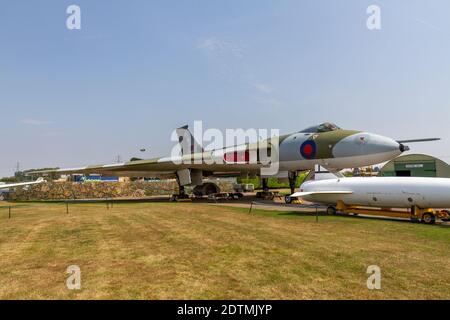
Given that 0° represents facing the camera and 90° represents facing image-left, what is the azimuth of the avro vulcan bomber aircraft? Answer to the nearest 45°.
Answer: approximately 315°

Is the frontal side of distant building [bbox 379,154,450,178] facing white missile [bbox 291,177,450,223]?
yes

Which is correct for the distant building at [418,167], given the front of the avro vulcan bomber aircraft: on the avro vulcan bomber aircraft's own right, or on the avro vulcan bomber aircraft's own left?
on the avro vulcan bomber aircraft's own left

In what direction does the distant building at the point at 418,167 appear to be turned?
toward the camera

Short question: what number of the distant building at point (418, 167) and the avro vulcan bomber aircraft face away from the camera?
0

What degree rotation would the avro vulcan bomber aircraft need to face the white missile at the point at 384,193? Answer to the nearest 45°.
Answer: approximately 45° to its right

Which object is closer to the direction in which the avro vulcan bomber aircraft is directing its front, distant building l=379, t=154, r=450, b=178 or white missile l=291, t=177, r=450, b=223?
the white missile

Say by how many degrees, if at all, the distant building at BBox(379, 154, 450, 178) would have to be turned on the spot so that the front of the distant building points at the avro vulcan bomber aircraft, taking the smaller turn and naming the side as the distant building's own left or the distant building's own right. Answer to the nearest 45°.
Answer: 0° — it already faces it

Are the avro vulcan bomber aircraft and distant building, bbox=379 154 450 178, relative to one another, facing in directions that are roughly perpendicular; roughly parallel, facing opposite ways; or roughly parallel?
roughly perpendicular
